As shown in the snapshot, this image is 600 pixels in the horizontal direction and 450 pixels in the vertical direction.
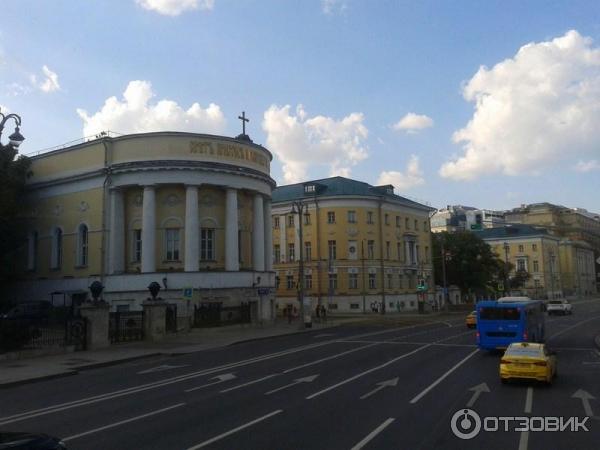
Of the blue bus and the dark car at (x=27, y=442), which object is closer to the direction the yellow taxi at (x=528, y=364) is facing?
the blue bus

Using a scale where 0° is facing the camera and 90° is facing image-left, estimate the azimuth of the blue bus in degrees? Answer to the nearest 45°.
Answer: approximately 225°

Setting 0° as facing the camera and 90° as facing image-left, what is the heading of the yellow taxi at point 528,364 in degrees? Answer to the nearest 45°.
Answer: approximately 180°

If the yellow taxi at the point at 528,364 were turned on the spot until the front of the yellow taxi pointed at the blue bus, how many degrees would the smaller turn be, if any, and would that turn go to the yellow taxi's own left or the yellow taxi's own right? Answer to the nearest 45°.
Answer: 0° — it already faces it

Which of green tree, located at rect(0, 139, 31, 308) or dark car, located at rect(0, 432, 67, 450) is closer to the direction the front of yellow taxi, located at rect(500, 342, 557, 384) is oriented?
the green tree

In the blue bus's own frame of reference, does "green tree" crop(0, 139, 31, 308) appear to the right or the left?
on its left

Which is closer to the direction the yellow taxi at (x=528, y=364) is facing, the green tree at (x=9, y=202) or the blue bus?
the blue bus

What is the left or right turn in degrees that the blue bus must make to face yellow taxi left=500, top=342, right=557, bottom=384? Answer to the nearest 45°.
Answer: approximately 135° to its right

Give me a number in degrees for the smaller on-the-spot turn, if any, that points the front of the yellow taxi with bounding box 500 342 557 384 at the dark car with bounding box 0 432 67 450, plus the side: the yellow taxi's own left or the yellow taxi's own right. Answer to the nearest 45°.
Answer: approximately 135° to the yellow taxi's own left
